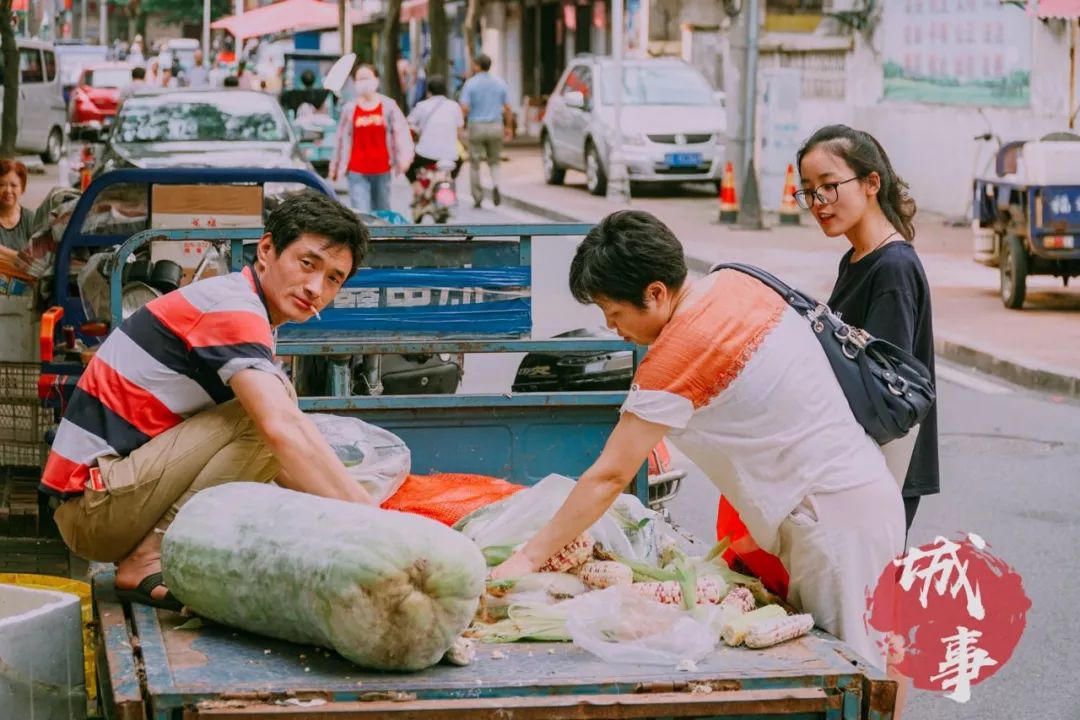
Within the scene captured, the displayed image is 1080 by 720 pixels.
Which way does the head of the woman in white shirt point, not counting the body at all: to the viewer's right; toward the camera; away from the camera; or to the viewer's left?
to the viewer's left

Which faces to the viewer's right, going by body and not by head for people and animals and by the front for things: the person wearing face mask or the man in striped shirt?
the man in striped shirt

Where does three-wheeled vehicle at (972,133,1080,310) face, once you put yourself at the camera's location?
facing away from the viewer and to the left of the viewer

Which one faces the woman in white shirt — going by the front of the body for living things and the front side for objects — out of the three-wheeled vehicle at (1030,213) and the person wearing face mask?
the person wearing face mask

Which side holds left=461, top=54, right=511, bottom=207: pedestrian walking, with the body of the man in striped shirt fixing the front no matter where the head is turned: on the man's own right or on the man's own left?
on the man's own left

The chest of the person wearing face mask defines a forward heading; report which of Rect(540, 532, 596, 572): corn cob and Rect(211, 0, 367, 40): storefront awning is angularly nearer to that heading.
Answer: the corn cob

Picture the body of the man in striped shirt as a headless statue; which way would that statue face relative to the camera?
to the viewer's right

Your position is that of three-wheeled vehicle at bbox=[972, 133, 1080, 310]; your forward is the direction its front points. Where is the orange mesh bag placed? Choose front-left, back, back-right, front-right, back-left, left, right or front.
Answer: back-left

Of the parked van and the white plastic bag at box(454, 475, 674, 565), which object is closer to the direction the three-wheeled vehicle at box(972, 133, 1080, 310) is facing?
the parked van

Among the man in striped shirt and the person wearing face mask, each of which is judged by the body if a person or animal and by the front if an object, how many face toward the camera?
1

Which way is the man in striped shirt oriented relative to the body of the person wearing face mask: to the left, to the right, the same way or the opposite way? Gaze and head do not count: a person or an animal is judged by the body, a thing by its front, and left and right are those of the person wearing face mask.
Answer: to the left

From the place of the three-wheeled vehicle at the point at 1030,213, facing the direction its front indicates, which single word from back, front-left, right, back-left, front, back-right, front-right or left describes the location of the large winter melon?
back-left

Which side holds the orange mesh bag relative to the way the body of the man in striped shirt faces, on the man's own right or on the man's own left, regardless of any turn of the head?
on the man's own left
